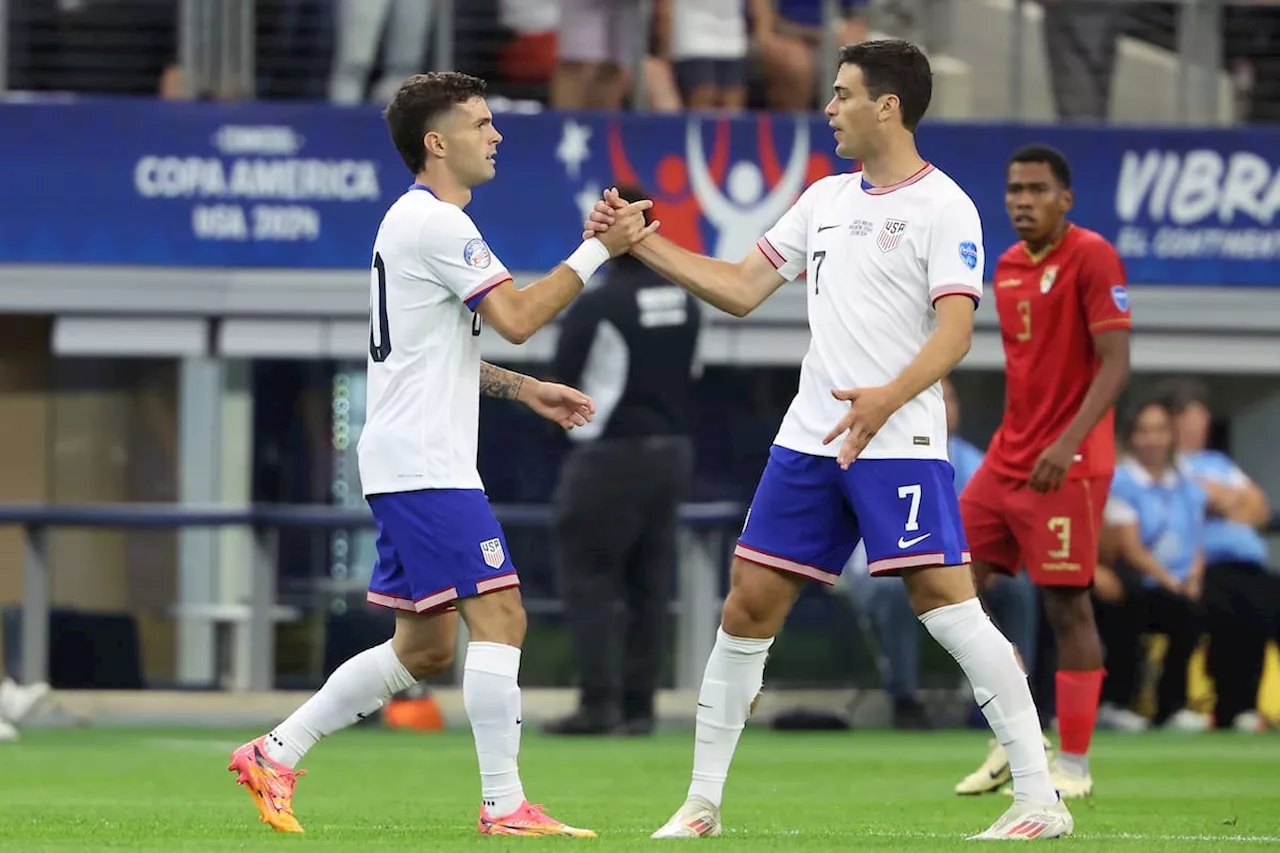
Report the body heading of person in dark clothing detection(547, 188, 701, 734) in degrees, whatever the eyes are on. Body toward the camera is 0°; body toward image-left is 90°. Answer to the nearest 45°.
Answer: approximately 135°

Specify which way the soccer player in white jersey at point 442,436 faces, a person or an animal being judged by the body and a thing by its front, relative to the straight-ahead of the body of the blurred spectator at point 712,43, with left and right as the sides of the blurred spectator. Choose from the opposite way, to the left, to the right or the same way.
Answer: to the left

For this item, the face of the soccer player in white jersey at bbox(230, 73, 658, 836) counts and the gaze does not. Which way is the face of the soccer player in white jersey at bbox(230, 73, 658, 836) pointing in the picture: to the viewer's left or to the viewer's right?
to the viewer's right

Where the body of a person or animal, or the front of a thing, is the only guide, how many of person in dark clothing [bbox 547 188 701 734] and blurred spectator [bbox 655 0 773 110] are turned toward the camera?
1

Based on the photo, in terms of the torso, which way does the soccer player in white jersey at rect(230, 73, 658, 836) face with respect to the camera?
to the viewer's right

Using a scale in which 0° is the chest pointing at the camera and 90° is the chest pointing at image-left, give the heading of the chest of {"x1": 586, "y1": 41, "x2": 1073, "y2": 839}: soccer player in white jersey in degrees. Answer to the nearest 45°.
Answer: approximately 45°

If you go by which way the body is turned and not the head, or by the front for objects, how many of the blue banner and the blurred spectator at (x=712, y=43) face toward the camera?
2

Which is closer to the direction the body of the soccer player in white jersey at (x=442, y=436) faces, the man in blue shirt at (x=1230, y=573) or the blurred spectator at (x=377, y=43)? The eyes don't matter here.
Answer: the man in blue shirt

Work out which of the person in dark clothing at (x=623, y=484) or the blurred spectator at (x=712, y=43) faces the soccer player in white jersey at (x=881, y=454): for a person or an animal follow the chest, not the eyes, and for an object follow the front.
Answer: the blurred spectator

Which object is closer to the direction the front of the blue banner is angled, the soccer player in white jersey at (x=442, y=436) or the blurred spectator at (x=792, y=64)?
the soccer player in white jersey

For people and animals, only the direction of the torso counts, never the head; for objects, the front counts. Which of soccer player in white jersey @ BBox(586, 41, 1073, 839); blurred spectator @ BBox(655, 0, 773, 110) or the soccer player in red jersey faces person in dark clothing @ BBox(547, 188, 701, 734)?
the blurred spectator
